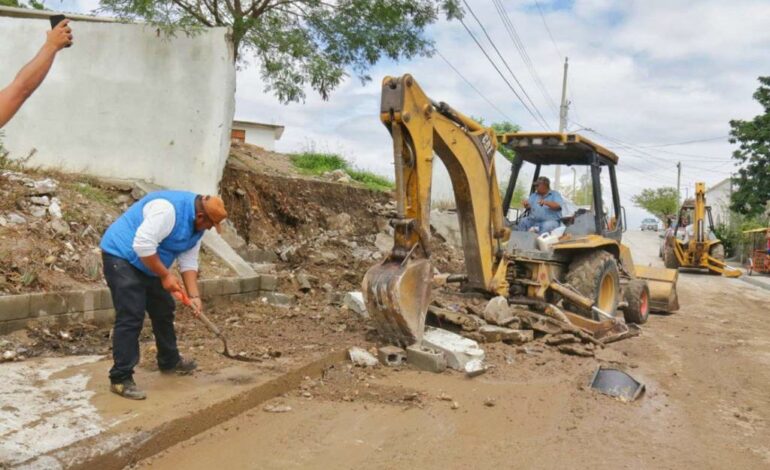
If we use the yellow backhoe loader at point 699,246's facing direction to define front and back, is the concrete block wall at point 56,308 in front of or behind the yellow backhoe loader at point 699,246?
behind

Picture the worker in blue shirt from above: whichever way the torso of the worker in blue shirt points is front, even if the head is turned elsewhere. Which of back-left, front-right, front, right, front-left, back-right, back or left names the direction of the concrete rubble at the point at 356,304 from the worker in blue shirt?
front

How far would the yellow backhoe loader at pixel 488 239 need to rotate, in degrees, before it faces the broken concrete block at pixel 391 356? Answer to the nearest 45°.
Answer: approximately 180°

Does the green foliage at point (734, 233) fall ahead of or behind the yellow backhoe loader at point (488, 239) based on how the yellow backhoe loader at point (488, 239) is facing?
ahead

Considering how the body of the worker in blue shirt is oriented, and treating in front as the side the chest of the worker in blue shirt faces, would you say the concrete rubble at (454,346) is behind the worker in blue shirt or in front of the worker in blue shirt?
in front

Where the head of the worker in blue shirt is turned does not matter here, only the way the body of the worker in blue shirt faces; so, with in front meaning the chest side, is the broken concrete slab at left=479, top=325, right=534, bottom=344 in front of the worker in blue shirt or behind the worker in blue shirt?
in front

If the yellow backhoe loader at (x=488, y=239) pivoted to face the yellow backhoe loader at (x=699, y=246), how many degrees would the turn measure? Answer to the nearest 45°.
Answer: approximately 45° to its left

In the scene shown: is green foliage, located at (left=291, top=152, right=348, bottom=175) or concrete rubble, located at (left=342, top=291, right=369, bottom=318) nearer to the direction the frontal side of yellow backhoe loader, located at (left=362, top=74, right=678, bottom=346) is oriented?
the green foliage

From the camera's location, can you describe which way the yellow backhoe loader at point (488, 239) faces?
facing away from the viewer and to the right of the viewer
